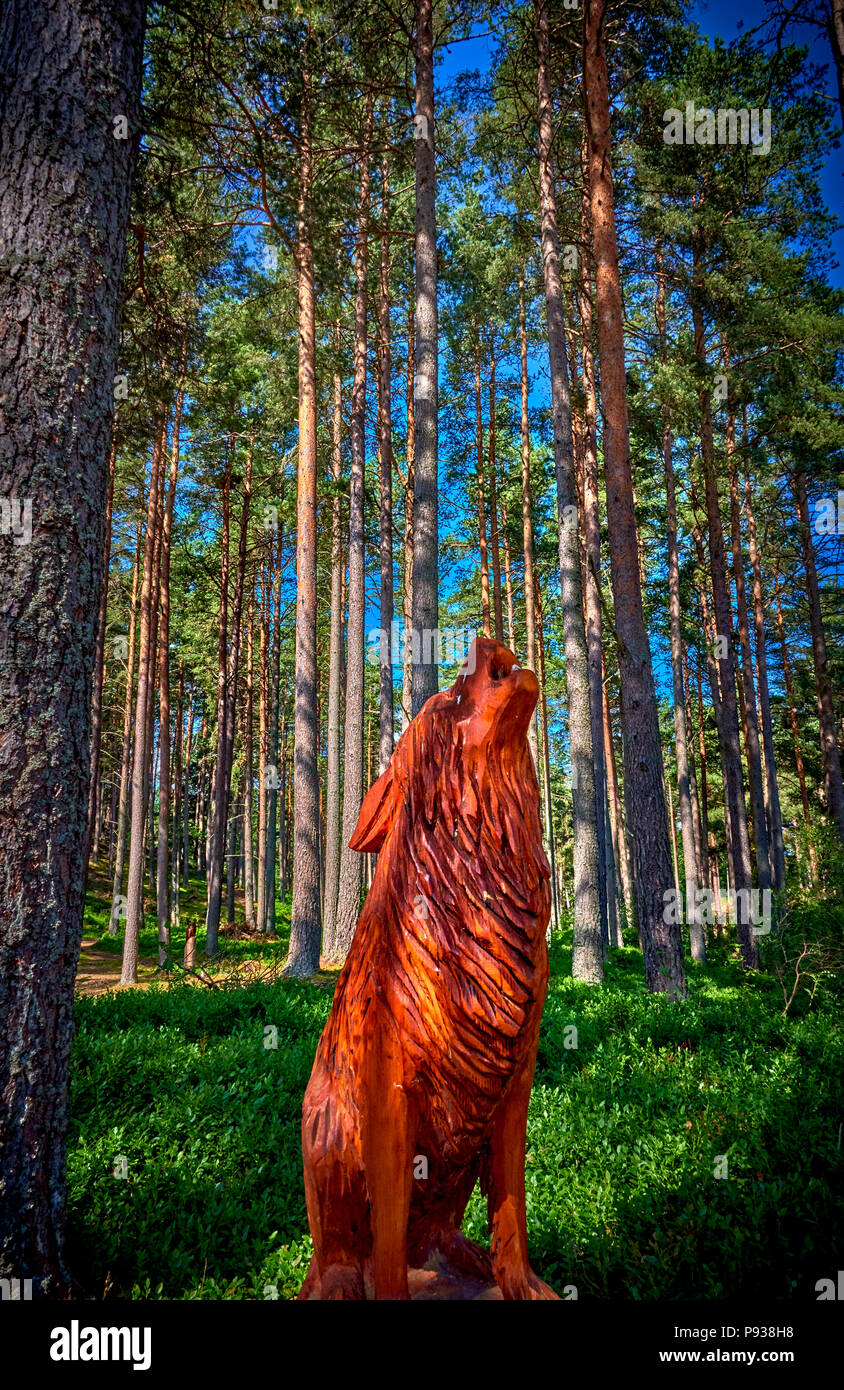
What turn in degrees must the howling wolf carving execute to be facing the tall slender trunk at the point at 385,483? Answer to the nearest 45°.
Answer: approximately 135° to its left

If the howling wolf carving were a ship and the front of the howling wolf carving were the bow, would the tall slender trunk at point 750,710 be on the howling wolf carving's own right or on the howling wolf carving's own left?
on the howling wolf carving's own left

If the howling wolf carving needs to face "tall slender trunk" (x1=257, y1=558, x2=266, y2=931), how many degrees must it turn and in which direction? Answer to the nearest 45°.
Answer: approximately 135° to its left

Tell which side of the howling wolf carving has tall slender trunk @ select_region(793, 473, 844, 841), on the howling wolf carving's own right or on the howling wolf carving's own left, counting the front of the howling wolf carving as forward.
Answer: on the howling wolf carving's own left

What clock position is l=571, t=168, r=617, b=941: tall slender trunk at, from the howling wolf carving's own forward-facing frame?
The tall slender trunk is roughly at 8 o'clock from the howling wolf carving.

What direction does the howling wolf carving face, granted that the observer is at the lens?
facing the viewer and to the right of the viewer

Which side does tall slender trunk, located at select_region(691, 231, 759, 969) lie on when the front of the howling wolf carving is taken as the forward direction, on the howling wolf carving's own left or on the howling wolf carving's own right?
on the howling wolf carving's own left

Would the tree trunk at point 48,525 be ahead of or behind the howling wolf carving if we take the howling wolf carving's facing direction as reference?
behind

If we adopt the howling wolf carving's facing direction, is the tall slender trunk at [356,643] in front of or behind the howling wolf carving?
behind

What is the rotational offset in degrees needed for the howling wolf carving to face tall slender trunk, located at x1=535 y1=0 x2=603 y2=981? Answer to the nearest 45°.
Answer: approximately 135° to its left
